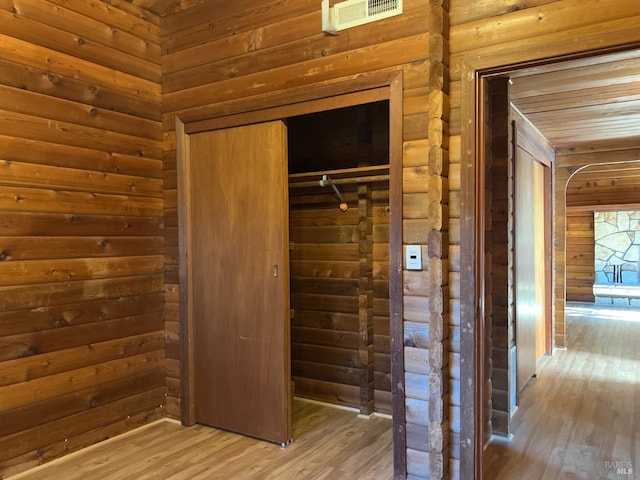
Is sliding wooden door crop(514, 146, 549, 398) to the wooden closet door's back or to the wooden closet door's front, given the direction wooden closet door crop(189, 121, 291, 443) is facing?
to the back
